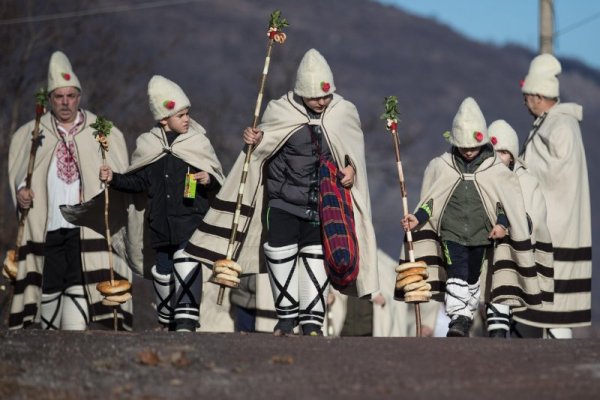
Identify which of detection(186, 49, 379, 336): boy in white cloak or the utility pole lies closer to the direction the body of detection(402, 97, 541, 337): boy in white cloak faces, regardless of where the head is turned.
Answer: the boy in white cloak

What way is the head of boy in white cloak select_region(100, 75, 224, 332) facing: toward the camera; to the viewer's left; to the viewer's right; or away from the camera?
to the viewer's right

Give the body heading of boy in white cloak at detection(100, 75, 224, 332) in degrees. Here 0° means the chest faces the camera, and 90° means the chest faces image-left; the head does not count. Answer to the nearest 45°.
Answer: approximately 0°

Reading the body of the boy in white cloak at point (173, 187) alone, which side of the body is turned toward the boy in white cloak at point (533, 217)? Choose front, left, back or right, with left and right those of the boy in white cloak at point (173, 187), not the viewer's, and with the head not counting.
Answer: left

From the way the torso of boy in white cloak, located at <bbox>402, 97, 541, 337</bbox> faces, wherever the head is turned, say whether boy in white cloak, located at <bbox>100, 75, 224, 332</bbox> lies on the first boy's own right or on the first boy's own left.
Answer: on the first boy's own right

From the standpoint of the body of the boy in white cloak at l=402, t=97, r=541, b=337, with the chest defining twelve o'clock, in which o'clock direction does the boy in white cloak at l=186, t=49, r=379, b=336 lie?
the boy in white cloak at l=186, t=49, r=379, b=336 is roughly at 2 o'clock from the boy in white cloak at l=402, t=97, r=541, b=337.

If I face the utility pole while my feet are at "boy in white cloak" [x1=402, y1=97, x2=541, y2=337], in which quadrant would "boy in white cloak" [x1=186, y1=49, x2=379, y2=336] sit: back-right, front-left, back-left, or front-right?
back-left

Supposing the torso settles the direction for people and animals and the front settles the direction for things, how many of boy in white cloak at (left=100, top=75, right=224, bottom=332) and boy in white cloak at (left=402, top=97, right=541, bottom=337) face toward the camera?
2

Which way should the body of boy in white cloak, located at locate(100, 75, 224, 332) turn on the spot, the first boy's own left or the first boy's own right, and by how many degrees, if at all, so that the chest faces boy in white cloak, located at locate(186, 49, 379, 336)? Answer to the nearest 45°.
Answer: approximately 45° to the first boy's own left
